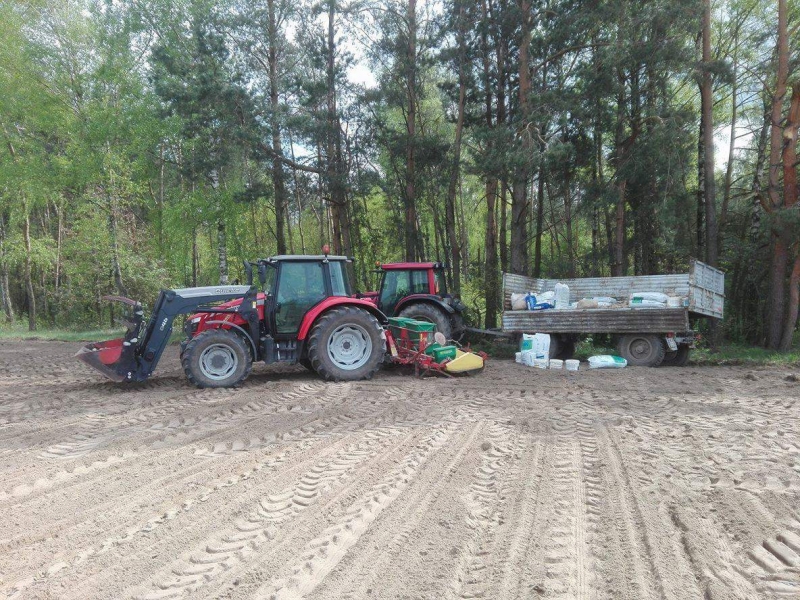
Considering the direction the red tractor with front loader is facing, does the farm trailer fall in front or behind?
behind

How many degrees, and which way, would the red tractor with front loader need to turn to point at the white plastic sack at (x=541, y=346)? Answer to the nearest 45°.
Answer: approximately 180°

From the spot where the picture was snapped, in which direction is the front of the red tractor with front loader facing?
facing to the left of the viewer
